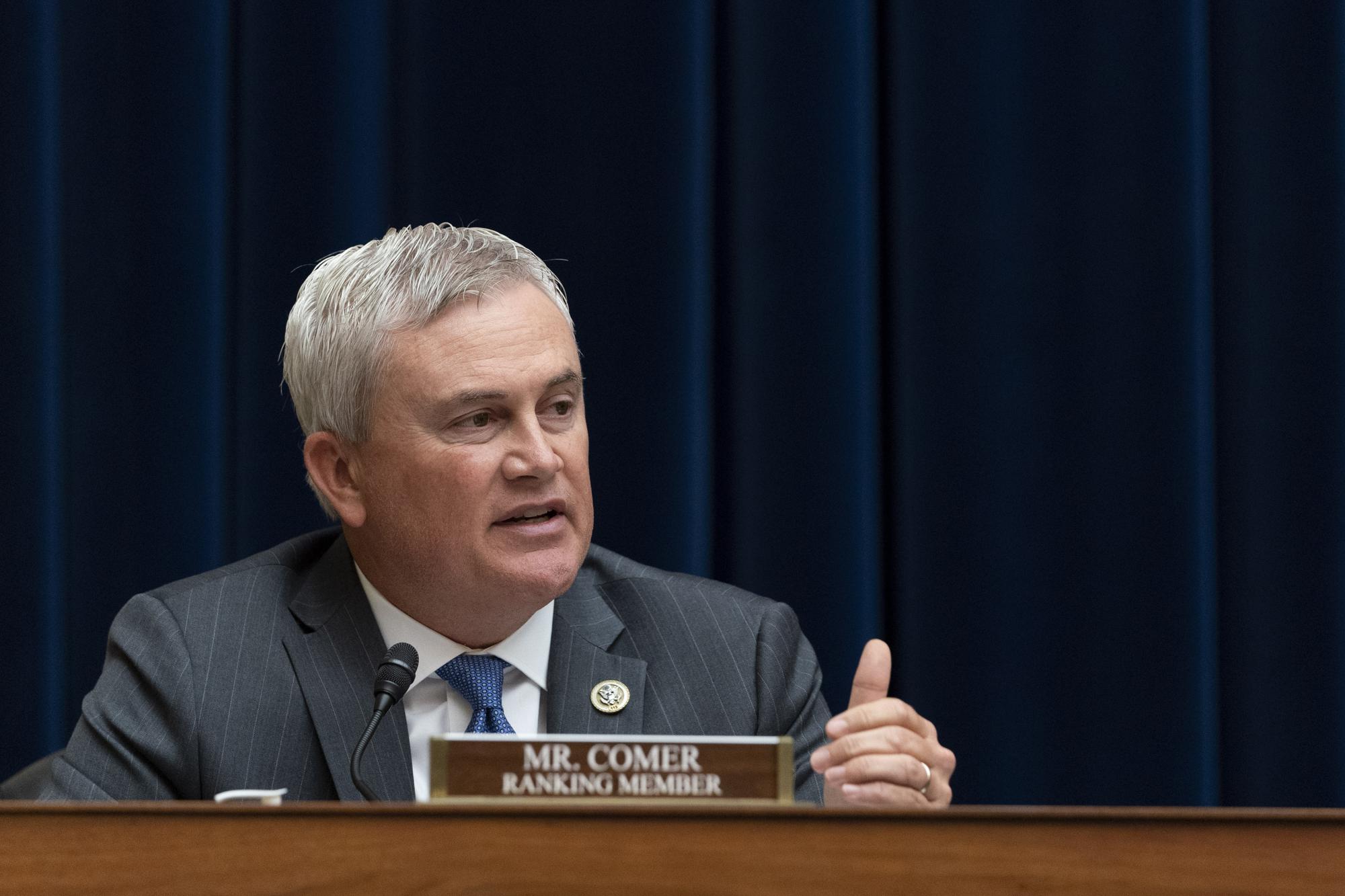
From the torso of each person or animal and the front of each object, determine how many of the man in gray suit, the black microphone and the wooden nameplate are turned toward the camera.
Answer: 2

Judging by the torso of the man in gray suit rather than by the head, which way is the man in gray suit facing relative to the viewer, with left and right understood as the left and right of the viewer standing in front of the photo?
facing the viewer

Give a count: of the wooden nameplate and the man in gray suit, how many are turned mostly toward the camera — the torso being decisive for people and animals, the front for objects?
2

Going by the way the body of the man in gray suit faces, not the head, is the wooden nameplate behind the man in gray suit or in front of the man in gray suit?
in front

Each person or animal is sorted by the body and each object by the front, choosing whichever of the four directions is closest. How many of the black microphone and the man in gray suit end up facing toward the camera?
1

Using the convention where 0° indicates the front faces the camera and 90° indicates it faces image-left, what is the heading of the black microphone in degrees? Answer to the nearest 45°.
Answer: approximately 225°

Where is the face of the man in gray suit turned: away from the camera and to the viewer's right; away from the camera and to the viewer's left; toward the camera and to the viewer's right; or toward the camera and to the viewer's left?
toward the camera and to the viewer's right

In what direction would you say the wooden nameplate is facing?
toward the camera
